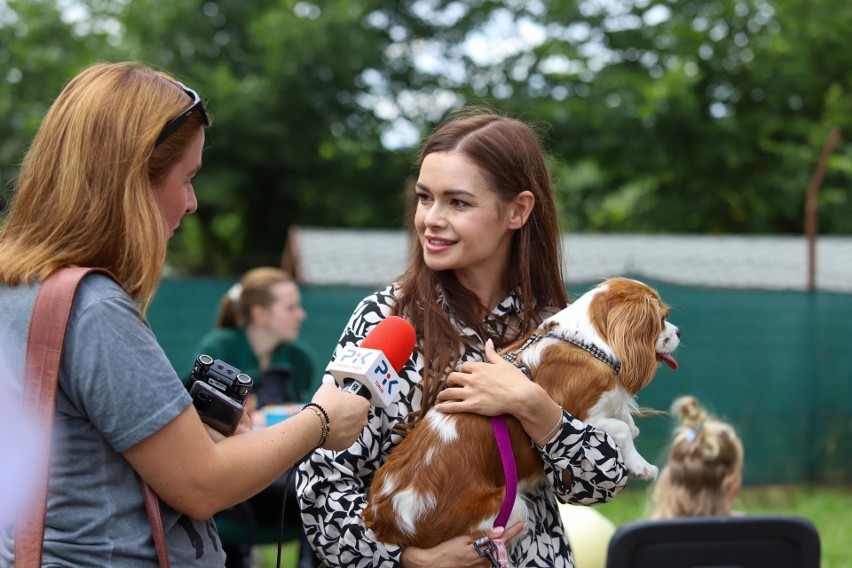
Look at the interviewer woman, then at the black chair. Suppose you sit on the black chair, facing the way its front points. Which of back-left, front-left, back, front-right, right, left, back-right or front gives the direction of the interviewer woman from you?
back-left

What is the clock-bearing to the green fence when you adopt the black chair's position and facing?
The green fence is roughly at 12 o'clock from the black chair.

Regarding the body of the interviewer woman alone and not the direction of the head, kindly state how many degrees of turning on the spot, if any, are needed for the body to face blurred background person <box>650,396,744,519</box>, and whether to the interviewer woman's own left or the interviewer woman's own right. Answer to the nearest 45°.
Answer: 0° — they already face them

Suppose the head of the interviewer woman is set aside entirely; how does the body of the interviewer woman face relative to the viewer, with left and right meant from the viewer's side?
facing away from the viewer and to the right of the viewer

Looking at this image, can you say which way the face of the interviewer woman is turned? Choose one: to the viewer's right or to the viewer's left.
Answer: to the viewer's right

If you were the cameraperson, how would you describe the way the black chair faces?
facing away from the viewer

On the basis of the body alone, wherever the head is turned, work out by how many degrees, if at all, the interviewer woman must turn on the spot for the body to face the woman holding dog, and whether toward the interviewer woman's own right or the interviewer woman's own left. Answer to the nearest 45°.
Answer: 0° — they already face them
